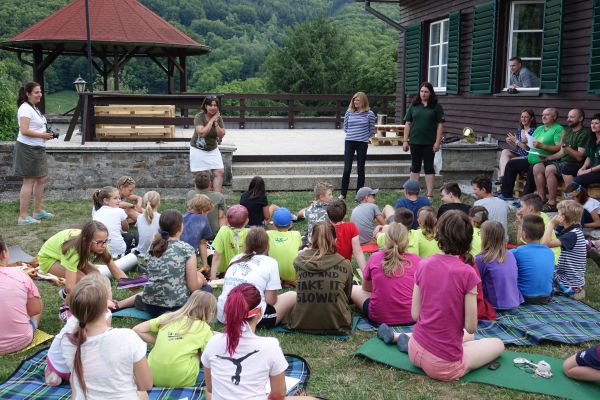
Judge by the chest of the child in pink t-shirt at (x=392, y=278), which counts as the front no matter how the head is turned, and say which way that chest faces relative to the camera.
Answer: away from the camera

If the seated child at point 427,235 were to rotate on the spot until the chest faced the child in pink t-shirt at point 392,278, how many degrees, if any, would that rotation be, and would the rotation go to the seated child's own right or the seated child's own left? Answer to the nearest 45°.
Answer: approximately 180°

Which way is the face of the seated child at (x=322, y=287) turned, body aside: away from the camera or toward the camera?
away from the camera

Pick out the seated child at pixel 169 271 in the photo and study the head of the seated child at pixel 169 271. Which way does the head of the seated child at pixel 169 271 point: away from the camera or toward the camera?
away from the camera

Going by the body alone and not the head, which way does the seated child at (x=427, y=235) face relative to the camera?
away from the camera

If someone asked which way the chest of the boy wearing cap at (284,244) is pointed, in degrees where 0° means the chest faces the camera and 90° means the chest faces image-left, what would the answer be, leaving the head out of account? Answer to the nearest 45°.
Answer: approximately 180°

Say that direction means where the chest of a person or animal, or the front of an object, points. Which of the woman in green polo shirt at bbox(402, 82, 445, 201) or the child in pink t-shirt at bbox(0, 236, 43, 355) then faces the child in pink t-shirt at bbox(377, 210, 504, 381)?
the woman in green polo shirt

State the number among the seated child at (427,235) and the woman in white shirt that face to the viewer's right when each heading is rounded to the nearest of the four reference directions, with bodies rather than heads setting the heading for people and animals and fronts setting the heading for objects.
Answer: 1

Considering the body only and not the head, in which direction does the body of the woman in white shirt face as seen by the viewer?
to the viewer's right

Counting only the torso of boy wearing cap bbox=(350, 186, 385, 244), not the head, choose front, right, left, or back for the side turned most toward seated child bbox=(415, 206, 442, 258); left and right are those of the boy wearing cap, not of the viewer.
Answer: right

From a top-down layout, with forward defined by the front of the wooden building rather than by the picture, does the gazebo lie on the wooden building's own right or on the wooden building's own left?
on the wooden building's own right
